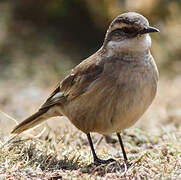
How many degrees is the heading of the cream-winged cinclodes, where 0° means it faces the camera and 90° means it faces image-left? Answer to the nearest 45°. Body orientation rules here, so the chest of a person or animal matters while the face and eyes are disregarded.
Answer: approximately 315°
